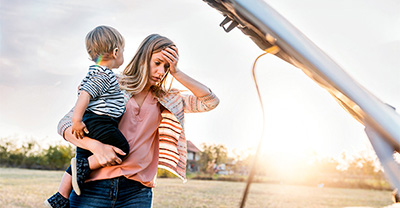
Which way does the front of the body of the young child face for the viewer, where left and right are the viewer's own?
facing to the right of the viewer

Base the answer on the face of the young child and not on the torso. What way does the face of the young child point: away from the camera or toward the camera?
away from the camera
